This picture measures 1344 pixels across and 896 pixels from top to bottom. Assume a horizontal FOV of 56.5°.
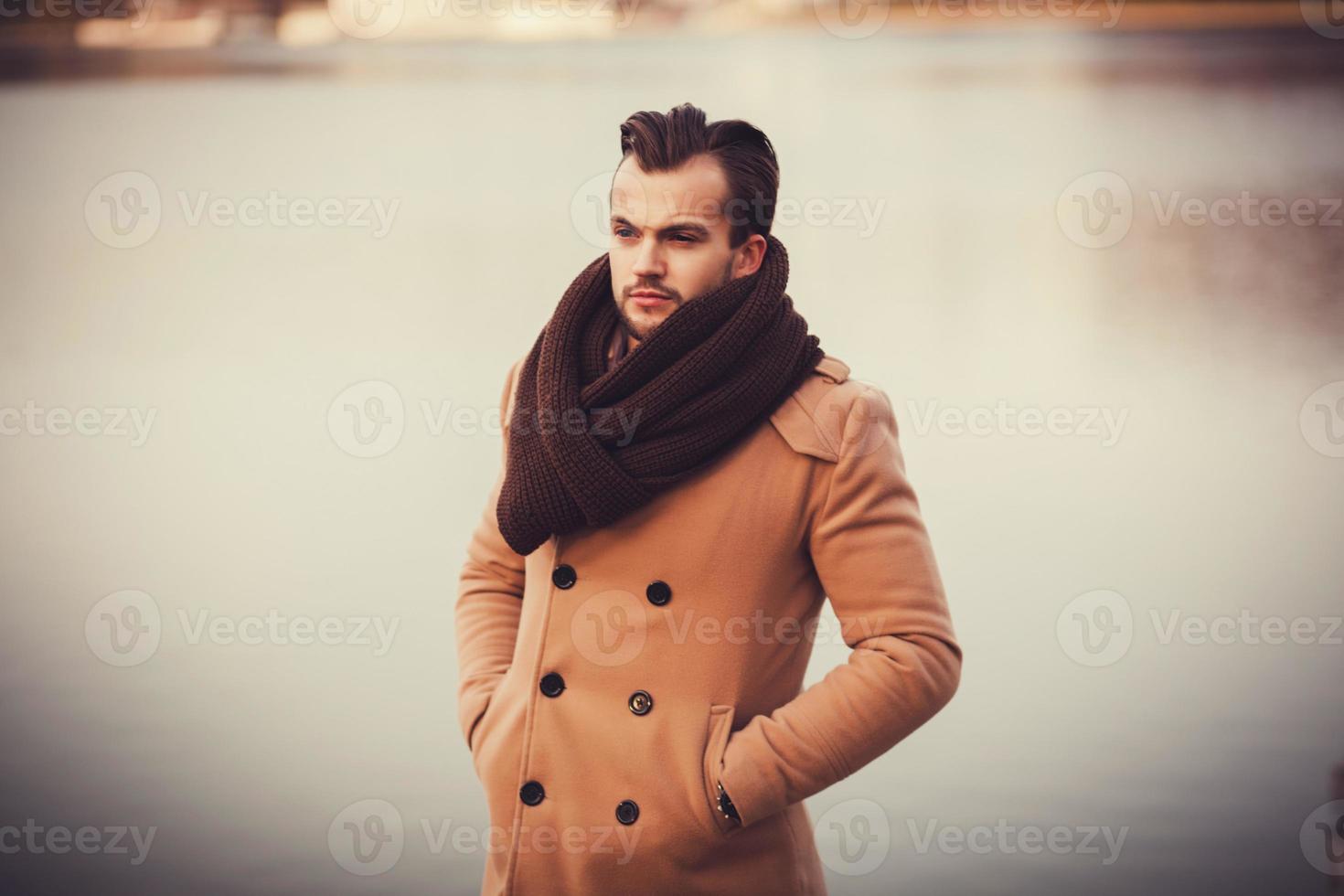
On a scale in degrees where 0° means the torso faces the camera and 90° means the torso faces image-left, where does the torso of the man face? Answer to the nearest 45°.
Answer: approximately 45°
